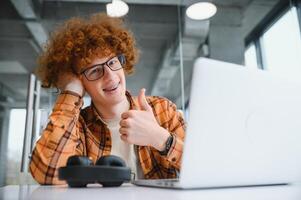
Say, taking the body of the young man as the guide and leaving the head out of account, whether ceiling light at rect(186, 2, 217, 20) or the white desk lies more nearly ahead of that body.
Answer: the white desk

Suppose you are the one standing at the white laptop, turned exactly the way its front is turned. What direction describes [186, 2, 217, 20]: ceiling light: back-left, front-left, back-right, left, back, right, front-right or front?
front-right

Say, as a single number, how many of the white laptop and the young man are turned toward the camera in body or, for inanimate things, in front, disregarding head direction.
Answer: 1

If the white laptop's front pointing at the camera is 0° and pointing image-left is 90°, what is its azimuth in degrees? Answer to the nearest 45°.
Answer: approximately 135°

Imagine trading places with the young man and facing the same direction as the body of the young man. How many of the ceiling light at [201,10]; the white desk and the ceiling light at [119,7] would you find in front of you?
1

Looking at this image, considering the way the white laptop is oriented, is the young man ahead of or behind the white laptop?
ahead

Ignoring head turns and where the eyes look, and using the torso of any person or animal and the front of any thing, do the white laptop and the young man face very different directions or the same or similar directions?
very different directions

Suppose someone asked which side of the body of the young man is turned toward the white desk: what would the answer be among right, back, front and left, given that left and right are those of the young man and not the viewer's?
front

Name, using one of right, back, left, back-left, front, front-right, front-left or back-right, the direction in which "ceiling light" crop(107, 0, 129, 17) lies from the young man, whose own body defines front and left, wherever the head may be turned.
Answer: back

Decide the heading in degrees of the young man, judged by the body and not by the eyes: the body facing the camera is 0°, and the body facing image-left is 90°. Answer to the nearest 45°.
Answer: approximately 0°
